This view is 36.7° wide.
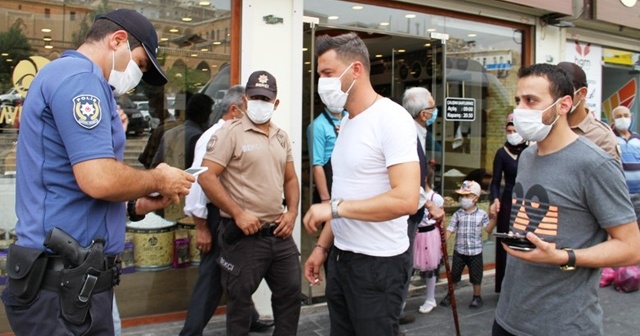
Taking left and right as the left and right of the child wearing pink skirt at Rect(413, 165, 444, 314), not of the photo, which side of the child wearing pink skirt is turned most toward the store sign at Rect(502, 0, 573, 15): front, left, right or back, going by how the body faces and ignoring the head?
back

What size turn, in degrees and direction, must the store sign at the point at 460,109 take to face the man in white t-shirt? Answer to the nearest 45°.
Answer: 0° — it already faces them

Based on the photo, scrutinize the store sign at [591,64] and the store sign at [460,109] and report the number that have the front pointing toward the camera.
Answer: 2

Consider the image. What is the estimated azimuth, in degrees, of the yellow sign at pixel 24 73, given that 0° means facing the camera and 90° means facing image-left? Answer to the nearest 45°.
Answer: approximately 0°

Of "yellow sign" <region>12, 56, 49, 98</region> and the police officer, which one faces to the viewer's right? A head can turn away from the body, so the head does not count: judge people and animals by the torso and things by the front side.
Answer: the police officer

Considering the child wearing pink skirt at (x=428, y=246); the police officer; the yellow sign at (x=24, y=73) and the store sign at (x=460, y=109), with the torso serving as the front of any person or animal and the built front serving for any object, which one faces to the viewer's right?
the police officer

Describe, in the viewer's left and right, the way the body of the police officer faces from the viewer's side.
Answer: facing to the right of the viewer

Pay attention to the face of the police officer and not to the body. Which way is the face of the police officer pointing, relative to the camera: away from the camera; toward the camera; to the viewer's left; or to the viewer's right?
to the viewer's right
